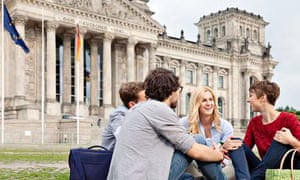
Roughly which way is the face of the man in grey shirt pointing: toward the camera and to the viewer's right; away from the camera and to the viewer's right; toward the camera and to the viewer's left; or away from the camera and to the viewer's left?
away from the camera and to the viewer's right

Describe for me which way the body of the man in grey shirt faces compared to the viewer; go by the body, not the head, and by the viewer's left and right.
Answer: facing away from the viewer and to the right of the viewer

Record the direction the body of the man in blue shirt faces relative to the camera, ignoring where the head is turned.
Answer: to the viewer's right

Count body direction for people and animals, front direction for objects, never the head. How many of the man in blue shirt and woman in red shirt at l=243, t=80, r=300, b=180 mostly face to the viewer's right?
1

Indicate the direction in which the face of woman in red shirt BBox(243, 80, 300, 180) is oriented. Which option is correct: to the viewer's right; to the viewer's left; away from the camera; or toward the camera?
to the viewer's left

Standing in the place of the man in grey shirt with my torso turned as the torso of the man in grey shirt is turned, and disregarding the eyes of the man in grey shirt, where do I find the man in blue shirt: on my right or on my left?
on my left

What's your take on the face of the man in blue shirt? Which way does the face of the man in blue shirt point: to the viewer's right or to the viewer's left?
to the viewer's right

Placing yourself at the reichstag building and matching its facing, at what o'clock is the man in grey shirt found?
The man in grey shirt is roughly at 1 o'clock from the reichstag building.

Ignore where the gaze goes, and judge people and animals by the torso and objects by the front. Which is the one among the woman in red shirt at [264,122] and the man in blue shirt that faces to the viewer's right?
the man in blue shirt
